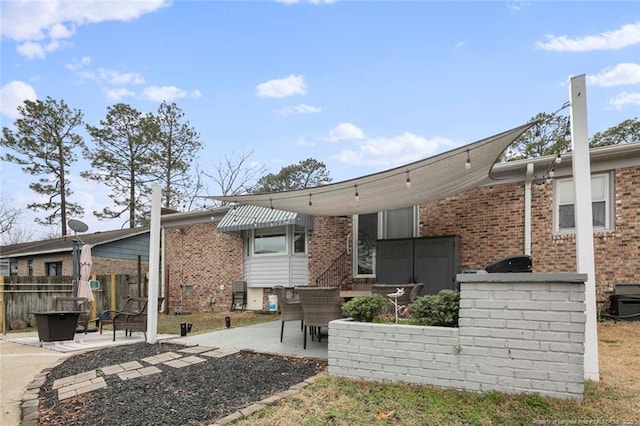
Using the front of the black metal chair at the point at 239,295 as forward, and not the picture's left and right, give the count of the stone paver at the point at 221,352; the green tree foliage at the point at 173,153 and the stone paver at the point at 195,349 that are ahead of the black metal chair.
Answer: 2

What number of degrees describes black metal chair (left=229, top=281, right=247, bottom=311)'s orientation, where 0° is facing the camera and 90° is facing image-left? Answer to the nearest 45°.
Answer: approximately 0°

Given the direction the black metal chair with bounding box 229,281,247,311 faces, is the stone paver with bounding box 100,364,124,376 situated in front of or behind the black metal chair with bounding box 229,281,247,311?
in front

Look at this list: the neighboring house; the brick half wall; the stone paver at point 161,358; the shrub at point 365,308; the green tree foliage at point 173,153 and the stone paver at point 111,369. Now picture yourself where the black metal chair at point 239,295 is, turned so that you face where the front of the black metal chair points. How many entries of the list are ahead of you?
4

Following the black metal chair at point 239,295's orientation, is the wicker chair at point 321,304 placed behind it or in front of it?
in front

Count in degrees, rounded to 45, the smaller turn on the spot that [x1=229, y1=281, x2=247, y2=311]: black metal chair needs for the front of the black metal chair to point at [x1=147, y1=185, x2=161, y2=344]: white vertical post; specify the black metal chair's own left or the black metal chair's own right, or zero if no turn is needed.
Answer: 0° — it already faces it

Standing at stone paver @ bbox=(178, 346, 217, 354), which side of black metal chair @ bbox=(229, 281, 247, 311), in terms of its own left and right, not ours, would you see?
front

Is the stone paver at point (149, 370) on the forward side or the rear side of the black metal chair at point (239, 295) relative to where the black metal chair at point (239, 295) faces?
on the forward side

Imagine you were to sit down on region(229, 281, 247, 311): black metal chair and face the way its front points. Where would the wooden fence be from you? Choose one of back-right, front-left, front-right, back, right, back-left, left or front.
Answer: right

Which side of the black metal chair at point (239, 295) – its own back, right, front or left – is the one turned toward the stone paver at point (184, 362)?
front
